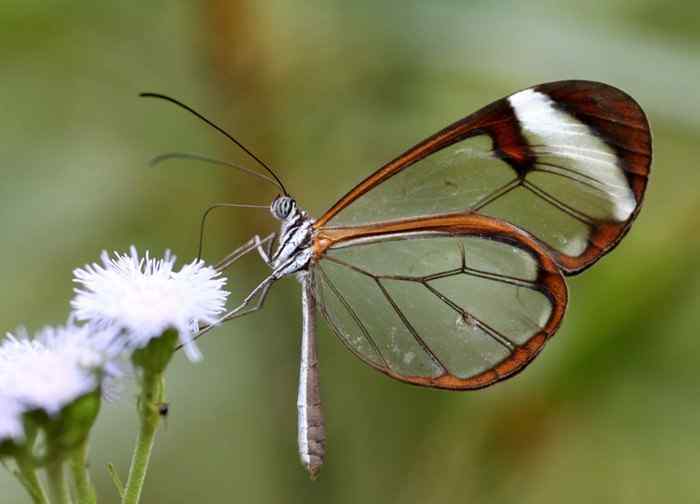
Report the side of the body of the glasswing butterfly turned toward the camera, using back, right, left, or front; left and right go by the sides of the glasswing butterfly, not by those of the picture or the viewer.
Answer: left

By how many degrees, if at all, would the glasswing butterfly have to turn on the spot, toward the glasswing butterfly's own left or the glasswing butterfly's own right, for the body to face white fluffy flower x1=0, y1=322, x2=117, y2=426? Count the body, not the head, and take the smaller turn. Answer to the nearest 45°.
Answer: approximately 45° to the glasswing butterfly's own left
